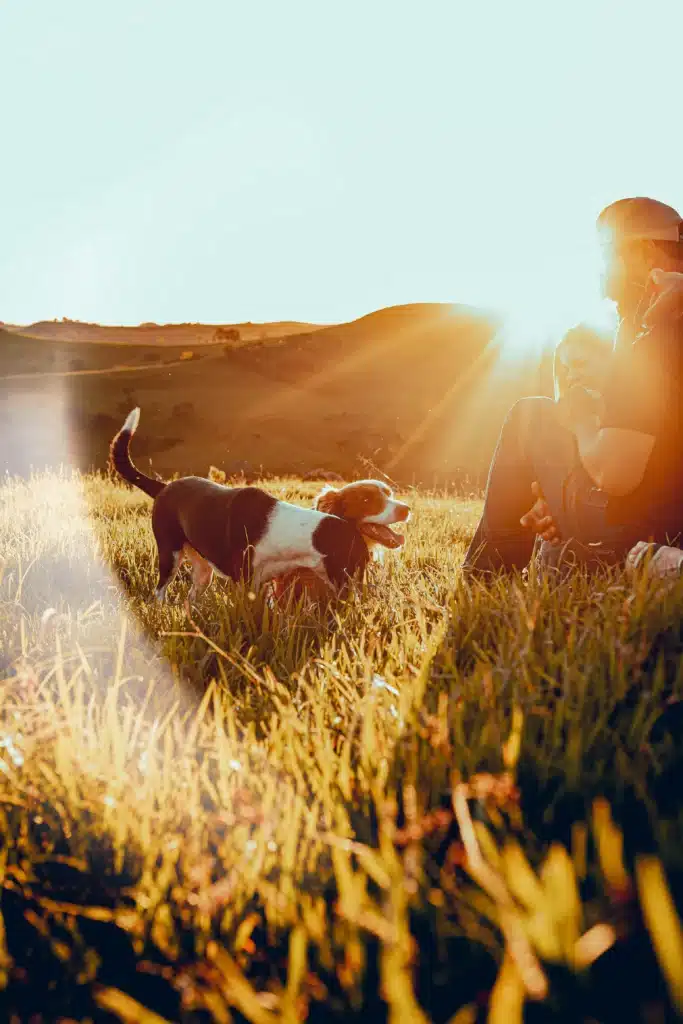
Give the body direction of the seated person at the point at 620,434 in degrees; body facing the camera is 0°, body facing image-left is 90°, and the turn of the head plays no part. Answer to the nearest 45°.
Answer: approximately 90°

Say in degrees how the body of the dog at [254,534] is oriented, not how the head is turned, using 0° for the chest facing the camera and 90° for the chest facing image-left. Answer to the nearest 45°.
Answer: approximately 270°

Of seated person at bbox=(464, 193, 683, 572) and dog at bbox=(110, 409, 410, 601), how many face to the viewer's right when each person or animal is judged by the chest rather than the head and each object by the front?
1

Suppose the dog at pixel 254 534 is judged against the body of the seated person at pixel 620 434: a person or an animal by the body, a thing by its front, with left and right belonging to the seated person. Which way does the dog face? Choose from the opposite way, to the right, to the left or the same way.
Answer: the opposite way

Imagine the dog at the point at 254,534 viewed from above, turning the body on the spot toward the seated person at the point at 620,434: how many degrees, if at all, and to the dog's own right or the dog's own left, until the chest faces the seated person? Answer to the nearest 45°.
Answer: approximately 45° to the dog's own right

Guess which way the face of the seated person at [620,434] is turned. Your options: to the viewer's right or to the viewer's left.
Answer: to the viewer's left

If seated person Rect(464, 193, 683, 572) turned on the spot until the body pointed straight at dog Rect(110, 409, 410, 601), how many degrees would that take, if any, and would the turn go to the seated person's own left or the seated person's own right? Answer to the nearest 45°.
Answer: approximately 45° to the seated person's own right
